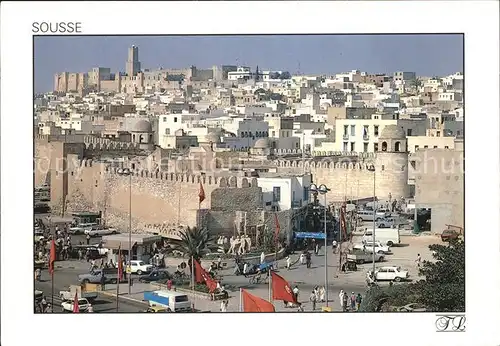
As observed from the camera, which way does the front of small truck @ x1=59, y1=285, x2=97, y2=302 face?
facing to the left of the viewer
